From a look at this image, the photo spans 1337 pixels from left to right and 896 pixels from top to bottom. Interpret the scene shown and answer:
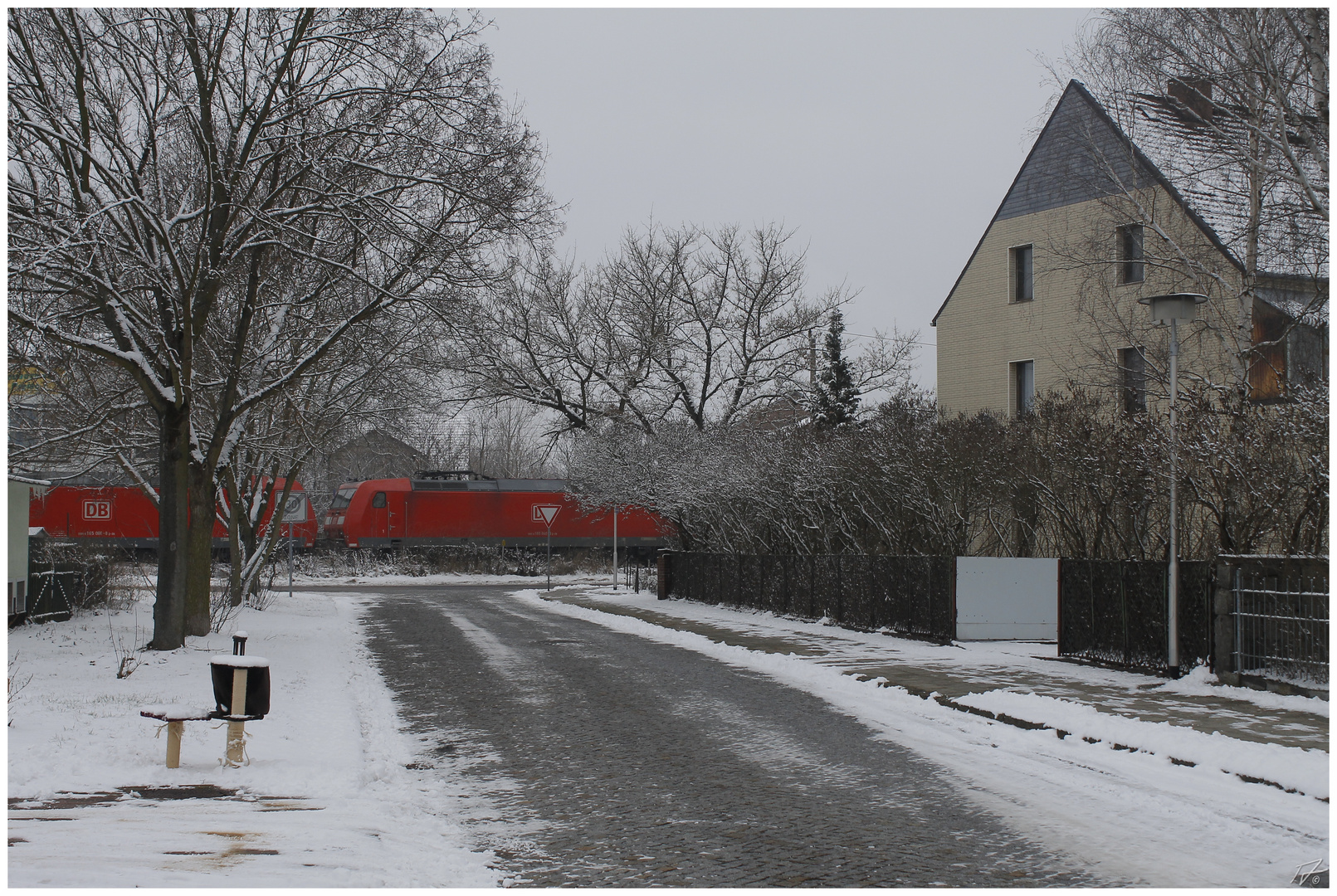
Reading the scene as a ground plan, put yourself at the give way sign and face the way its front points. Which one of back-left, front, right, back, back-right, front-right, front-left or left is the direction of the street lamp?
front

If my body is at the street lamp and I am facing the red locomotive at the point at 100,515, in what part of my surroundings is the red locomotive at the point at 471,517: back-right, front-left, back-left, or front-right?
front-right

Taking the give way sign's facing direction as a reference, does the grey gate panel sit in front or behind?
in front

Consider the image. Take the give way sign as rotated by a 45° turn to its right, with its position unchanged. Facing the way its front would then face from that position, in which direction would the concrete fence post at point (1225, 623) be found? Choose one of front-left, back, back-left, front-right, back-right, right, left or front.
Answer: front-left

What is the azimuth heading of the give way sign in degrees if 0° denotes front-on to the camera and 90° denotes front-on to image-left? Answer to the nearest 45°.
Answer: approximately 0°

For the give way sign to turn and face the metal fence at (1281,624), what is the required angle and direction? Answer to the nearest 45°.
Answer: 0° — it already faces it

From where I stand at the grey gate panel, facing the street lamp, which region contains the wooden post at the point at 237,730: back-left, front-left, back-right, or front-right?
front-right

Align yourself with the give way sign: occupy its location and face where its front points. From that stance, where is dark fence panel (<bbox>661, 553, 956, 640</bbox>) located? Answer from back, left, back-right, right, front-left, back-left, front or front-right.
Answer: front

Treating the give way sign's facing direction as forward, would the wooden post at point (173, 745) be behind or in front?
in front

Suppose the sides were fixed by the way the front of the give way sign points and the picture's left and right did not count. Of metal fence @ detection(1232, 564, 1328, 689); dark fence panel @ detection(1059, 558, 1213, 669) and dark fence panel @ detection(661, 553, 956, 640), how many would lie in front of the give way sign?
3

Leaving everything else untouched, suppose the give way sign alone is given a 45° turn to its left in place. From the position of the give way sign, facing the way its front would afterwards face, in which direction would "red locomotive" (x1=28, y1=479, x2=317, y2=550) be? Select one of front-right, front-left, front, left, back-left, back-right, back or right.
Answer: back-right

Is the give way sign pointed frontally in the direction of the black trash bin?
yes

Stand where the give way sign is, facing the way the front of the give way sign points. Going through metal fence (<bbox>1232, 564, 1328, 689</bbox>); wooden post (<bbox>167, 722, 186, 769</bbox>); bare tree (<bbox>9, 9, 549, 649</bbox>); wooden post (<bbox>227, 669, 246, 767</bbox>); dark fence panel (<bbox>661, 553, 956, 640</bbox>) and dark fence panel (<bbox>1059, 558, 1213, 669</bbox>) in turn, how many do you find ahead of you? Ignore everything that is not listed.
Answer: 6

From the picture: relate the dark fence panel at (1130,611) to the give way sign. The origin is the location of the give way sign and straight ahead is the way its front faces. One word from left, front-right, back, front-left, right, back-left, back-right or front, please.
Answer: front
